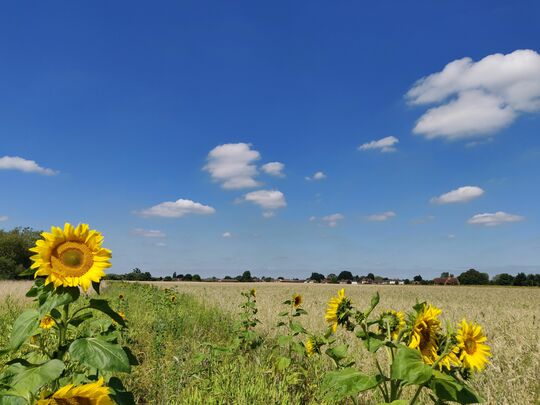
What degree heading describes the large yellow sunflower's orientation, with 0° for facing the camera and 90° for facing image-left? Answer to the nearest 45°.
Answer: approximately 0°

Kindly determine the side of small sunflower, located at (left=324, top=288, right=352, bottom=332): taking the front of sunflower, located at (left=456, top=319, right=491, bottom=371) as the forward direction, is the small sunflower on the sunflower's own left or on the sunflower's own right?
on the sunflower's own right

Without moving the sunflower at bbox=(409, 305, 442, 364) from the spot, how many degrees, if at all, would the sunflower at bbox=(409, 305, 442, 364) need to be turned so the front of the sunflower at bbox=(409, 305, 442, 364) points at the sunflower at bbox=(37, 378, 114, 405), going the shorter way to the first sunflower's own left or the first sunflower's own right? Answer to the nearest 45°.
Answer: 0° — it already faces it

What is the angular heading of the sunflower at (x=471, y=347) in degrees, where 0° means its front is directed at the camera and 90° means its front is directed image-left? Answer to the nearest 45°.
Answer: approximately 45°

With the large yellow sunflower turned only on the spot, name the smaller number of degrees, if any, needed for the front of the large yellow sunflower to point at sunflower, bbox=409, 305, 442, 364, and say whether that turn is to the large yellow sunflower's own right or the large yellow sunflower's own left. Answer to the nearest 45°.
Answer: approximately 90° to the large yellow sunflower's own left

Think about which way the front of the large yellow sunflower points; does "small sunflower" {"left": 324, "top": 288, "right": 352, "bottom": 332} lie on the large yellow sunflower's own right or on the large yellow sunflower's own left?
on the large yellow sunflower's own left

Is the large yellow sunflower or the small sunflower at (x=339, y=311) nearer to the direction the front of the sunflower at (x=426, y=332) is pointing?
the large yellow sunflower

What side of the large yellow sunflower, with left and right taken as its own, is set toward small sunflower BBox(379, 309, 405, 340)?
left
